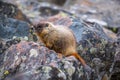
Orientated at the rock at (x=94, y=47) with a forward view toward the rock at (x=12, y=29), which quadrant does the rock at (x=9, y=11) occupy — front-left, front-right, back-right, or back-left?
front-right

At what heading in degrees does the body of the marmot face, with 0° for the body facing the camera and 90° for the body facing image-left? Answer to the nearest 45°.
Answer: approximately 90°

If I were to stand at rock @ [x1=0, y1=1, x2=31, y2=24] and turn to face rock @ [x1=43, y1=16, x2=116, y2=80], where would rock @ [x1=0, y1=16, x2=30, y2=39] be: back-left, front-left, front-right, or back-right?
front-right

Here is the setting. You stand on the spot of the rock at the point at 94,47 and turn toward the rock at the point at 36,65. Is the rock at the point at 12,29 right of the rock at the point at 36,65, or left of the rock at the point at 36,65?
right

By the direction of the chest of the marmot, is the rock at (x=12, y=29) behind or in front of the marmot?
in front

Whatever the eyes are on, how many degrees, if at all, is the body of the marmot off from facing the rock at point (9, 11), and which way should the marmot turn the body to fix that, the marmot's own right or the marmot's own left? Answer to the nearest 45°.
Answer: approximately 45° to the marmot's own right
